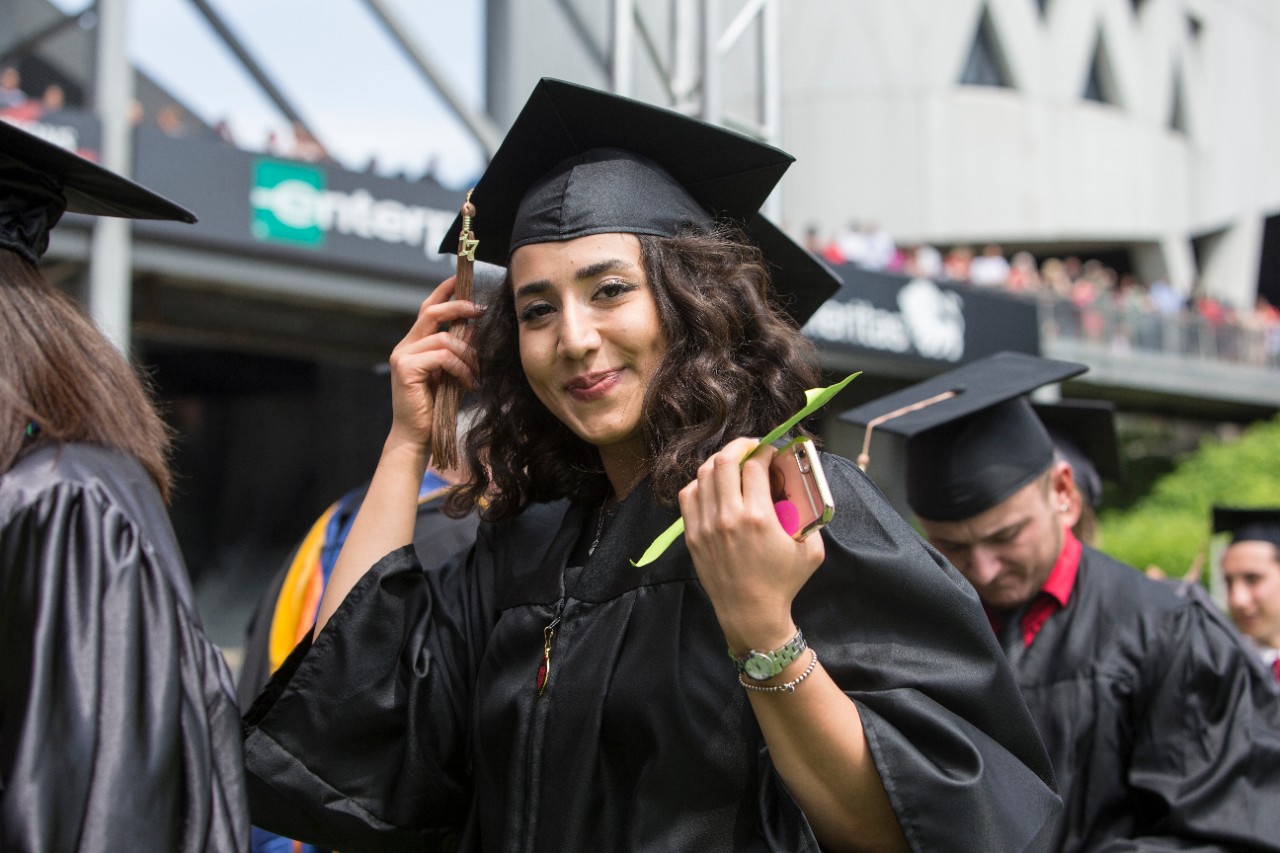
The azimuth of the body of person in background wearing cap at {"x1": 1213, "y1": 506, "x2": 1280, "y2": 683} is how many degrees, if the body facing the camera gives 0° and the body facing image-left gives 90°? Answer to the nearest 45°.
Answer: approximately 45°

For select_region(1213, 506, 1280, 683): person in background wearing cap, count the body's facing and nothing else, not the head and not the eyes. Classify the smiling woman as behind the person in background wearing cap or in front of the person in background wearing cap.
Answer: in front

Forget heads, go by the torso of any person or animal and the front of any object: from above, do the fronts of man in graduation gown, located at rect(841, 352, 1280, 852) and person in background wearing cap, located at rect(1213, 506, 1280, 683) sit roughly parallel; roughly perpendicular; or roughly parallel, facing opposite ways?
roughly parallel

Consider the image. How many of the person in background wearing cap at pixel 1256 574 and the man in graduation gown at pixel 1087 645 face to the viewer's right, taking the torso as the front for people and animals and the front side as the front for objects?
0

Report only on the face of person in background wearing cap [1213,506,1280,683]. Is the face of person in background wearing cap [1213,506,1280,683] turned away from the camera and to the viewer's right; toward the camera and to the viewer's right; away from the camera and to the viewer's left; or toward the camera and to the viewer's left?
toward the camera and to the viewer's left

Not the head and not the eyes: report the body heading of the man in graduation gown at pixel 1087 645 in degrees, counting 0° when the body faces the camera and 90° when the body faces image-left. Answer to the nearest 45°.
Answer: approximately 45°

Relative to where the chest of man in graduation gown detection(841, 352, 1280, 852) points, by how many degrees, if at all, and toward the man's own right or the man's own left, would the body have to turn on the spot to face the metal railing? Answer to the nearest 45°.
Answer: approximately 135° to the man's own right

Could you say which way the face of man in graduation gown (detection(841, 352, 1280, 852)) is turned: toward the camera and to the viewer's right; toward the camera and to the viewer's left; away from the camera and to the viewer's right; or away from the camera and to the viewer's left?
toward the camera and to the viewer's left

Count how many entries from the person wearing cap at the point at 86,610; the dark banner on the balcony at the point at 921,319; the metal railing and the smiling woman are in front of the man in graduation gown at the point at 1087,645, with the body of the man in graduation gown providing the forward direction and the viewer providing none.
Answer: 2

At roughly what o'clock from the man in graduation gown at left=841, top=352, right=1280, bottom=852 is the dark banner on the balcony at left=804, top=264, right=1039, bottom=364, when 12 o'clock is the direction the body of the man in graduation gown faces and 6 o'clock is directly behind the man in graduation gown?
The dark banner on the balcony is roughly at 4 o'clock from the man in graduation gown.

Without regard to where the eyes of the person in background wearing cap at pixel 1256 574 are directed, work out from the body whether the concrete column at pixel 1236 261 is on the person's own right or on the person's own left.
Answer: on the person's own right

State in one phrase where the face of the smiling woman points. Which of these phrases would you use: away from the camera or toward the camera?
toward the camera

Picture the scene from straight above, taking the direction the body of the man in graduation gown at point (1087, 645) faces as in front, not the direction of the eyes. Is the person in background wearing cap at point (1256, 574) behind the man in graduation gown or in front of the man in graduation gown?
behind

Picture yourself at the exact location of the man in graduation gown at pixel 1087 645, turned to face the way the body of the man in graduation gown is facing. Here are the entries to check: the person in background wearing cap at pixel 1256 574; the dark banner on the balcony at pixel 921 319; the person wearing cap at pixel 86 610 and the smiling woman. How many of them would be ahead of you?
2
